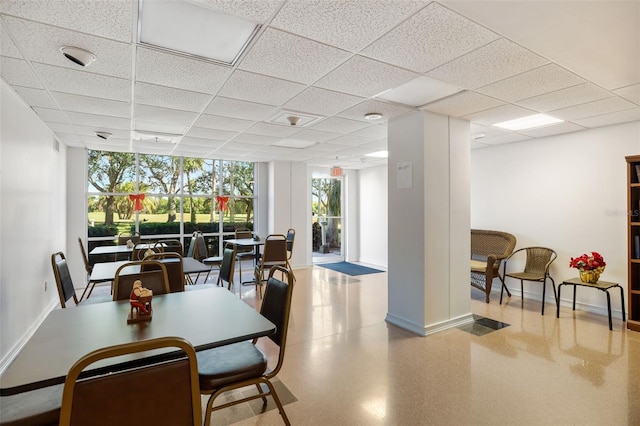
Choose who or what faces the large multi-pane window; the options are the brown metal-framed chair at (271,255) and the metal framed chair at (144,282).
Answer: the brown metal-framed chair at (271,255)

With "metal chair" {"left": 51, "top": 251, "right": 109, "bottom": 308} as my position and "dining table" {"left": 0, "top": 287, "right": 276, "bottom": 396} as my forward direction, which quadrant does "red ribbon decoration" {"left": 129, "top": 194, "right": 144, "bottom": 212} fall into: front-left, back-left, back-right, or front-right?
back-left

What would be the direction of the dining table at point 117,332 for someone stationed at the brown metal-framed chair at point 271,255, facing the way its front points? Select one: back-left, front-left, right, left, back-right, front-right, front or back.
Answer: back-left

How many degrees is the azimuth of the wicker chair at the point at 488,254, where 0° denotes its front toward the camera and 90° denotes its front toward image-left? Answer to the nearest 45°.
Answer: approximately 45°

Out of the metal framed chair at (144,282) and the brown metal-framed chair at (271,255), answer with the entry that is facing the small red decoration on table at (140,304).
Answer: the metal framed chair at (144,282)

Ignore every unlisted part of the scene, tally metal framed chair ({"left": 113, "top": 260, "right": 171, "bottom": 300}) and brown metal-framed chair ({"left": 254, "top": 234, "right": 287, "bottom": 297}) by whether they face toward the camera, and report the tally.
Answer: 1

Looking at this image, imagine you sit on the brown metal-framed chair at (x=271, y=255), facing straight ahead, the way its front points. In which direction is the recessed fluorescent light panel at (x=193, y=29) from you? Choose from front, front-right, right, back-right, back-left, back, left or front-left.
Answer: back-left

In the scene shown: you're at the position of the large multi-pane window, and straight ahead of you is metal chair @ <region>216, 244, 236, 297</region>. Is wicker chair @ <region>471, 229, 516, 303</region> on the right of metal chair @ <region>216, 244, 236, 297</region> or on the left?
left

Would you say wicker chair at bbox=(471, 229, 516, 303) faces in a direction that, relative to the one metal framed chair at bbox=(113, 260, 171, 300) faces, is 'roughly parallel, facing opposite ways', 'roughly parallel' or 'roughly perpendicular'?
roughly perpendicular

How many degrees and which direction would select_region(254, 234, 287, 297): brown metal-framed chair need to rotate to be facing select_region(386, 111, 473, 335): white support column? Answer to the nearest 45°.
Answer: approximately 180°

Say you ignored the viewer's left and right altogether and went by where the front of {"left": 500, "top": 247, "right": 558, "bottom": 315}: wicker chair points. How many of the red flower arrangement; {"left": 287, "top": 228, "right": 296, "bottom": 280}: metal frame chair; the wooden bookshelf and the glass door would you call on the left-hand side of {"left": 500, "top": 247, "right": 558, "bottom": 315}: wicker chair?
2
